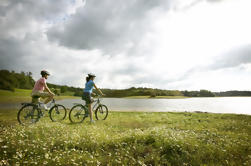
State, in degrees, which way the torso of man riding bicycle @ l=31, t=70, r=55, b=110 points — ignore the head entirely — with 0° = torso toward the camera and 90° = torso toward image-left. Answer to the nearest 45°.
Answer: approximately 270°

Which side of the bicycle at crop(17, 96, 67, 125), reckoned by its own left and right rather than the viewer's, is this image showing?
right
